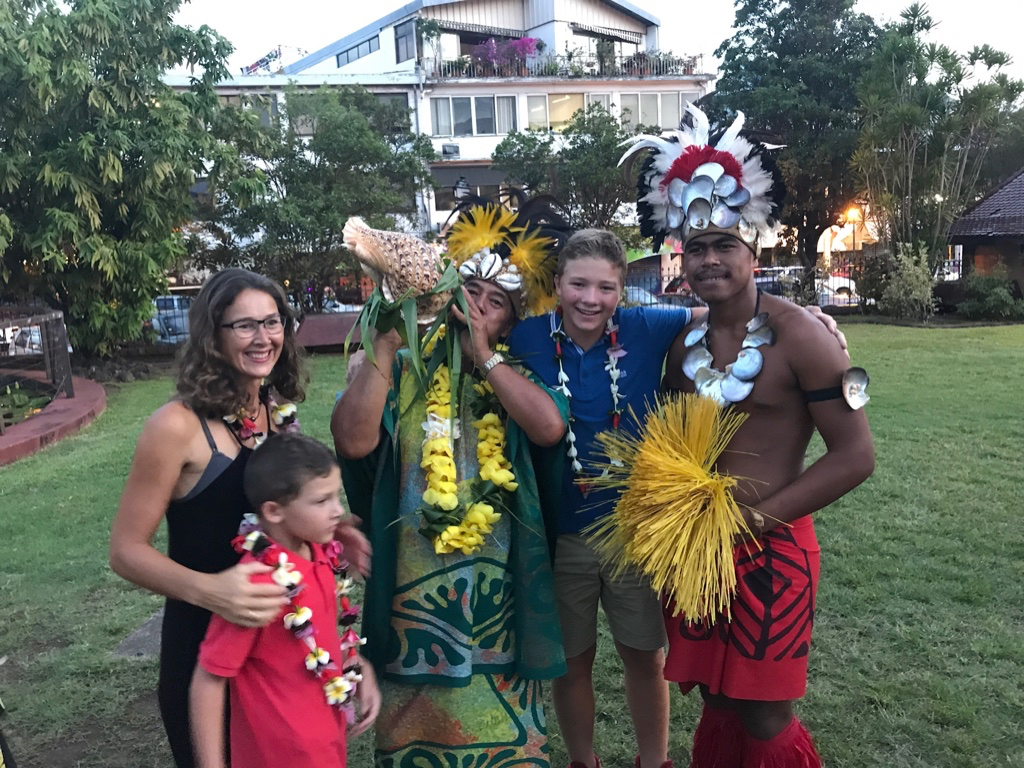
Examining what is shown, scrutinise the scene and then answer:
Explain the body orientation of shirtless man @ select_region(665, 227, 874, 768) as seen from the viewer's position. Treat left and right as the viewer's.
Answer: facing the viewer and to the left of the viewer

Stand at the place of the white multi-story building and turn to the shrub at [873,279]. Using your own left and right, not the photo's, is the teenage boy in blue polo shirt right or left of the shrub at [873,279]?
right

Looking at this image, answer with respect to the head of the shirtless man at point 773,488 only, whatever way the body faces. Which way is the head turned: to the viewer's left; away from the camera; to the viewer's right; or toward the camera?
toward the camera

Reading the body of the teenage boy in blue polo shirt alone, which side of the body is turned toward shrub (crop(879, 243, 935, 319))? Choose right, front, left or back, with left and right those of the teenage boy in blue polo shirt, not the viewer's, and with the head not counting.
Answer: back

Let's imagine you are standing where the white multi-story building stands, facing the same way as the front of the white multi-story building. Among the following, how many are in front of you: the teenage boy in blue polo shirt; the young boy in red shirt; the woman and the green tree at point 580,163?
4

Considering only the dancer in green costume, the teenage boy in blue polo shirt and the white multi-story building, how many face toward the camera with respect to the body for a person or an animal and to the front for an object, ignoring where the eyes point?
3

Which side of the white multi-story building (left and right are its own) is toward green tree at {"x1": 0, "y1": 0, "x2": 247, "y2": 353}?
front

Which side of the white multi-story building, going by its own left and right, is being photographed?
front

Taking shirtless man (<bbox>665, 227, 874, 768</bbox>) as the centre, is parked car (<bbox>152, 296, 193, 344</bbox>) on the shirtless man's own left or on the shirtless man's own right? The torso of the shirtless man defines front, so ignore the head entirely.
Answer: on the shirtless man's own right

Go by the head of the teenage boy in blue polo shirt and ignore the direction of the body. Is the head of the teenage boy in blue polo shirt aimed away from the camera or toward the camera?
toward the camera

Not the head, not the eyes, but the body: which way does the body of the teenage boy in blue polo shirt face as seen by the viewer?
toward the camera

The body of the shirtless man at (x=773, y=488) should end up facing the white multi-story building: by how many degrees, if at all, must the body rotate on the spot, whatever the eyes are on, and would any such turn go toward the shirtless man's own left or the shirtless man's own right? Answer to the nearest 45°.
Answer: approximately 135° to the shirtless man's own right

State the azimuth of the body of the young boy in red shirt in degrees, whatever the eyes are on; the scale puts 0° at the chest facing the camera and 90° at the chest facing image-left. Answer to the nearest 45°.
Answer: approximately 315°

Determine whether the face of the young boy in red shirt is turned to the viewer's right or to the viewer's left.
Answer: to the viewer's right
